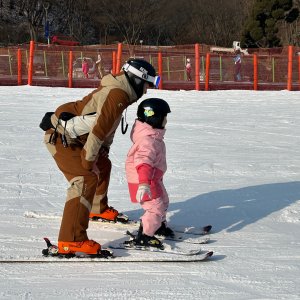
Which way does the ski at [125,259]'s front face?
to the viewer's right

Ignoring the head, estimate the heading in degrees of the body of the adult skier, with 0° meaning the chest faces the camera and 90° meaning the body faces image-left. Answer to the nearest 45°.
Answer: approximately 270°

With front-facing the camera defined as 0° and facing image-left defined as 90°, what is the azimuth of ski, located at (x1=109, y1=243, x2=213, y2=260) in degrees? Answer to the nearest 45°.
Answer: approximately 270°

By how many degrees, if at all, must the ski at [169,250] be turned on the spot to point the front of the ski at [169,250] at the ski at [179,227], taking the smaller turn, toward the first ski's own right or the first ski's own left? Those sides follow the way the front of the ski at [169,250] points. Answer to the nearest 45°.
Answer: approximately 90° to the first ski's own left

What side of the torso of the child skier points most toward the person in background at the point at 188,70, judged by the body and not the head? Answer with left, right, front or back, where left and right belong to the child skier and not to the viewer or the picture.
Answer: left

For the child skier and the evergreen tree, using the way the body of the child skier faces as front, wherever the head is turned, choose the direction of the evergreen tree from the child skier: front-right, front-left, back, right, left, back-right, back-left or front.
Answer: left

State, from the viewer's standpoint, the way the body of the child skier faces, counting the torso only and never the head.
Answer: to the viewer's right
